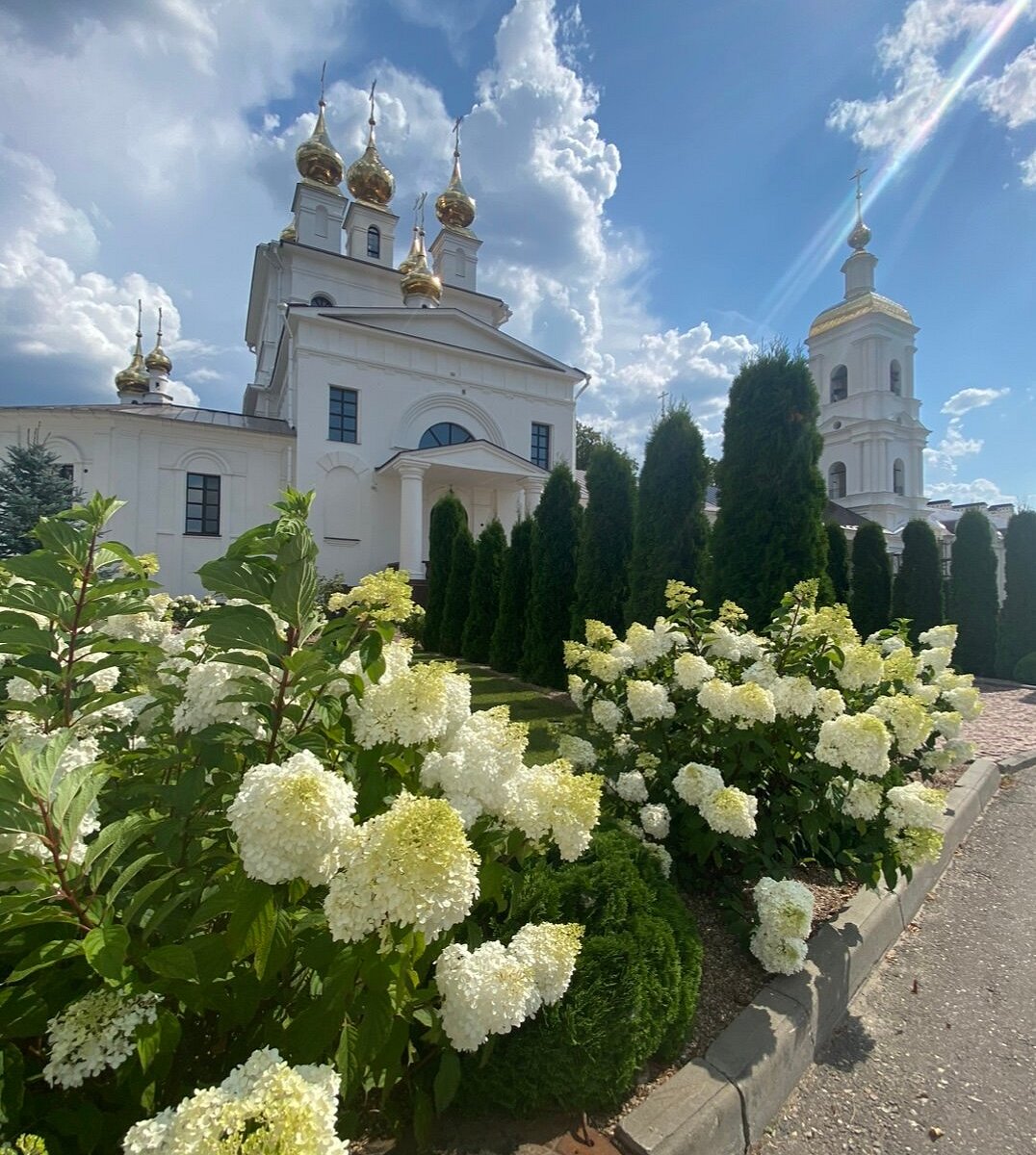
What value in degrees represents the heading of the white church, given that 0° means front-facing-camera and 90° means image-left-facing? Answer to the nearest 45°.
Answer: approximately 315°

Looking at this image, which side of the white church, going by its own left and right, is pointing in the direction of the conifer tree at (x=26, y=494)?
right

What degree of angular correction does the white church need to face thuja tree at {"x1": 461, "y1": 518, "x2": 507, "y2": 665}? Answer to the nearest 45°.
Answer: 0° — it already faces it

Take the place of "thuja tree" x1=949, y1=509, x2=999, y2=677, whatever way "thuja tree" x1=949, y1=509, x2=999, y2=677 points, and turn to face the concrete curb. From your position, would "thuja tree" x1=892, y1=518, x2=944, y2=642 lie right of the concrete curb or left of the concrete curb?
right

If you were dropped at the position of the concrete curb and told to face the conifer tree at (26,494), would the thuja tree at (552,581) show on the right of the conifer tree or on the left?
right
